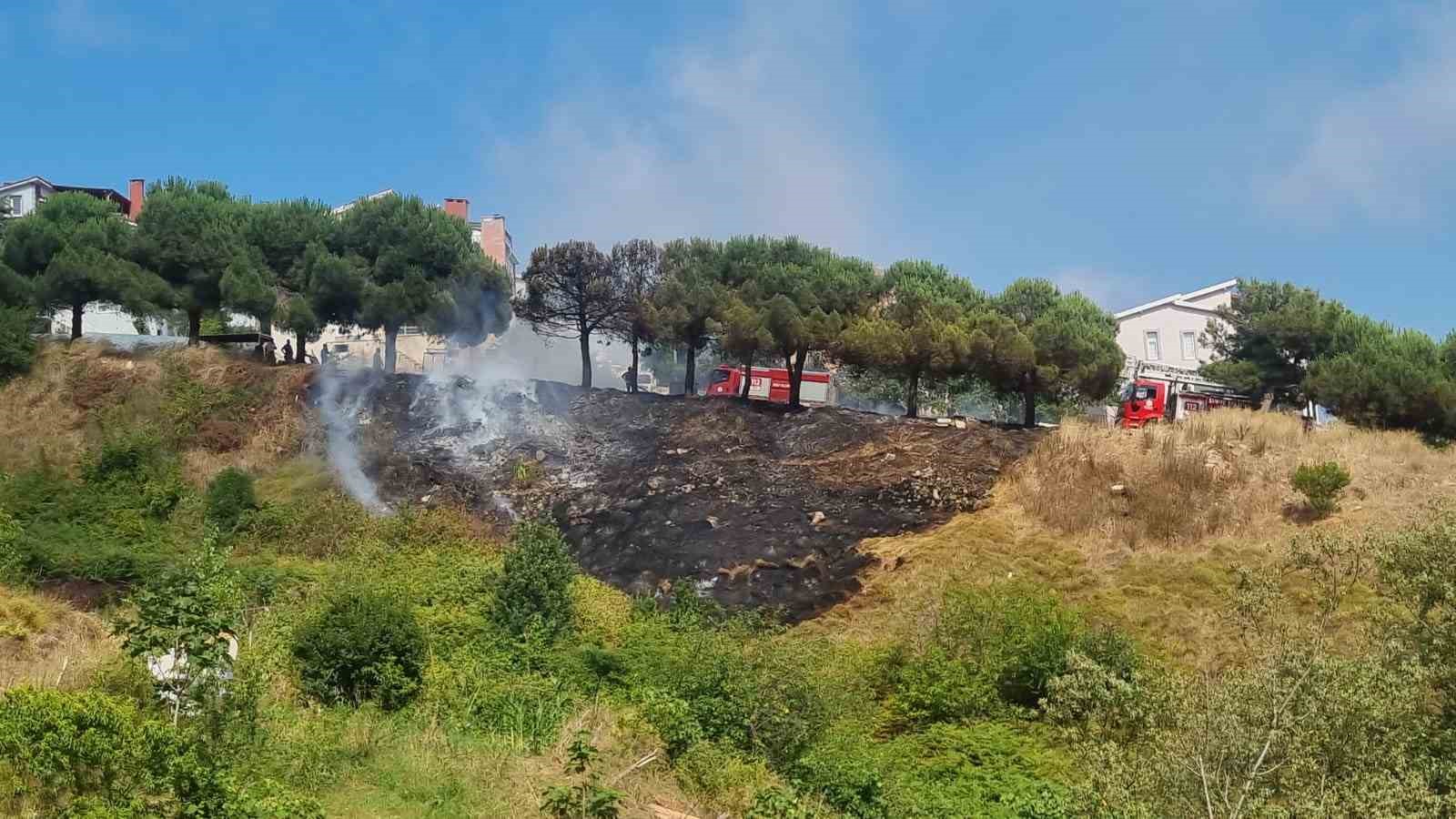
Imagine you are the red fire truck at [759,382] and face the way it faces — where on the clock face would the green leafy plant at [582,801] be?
The green leafy plant is roughly at 9 o'clock from the red fire truck.

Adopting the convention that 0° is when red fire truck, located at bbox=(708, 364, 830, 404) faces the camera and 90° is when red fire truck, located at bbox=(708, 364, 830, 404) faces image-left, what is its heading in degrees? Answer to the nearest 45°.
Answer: approximately 90°

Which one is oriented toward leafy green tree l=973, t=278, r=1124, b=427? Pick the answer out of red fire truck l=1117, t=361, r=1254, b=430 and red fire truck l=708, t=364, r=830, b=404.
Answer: red fire truck l=1117, t=361, r=1254, b=430

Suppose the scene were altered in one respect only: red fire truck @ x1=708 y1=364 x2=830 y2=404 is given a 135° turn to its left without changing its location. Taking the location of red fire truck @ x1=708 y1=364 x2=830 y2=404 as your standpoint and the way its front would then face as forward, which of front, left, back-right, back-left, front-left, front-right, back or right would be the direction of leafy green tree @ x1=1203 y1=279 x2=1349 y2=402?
front-left

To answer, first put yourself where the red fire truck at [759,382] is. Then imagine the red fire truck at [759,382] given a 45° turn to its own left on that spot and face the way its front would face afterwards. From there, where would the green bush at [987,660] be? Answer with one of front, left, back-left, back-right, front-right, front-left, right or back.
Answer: front-left

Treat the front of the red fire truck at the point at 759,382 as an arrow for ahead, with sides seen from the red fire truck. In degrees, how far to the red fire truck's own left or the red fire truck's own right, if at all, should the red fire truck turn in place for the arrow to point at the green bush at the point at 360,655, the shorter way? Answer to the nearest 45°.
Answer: approximately 90° to the red fire truck's own left

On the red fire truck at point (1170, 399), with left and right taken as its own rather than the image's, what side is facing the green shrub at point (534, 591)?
front

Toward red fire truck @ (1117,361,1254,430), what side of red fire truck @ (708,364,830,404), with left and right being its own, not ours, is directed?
back

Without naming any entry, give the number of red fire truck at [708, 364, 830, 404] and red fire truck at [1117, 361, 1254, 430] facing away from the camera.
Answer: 0

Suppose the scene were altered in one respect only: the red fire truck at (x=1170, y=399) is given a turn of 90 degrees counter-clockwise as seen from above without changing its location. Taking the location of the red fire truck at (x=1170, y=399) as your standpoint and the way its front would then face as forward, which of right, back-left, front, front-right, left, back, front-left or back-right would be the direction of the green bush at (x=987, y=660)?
front-right

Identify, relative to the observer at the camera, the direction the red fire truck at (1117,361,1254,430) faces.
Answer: facing the viewer and to the left of the viewer

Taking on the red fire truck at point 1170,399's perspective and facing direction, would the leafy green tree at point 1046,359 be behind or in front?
in front
